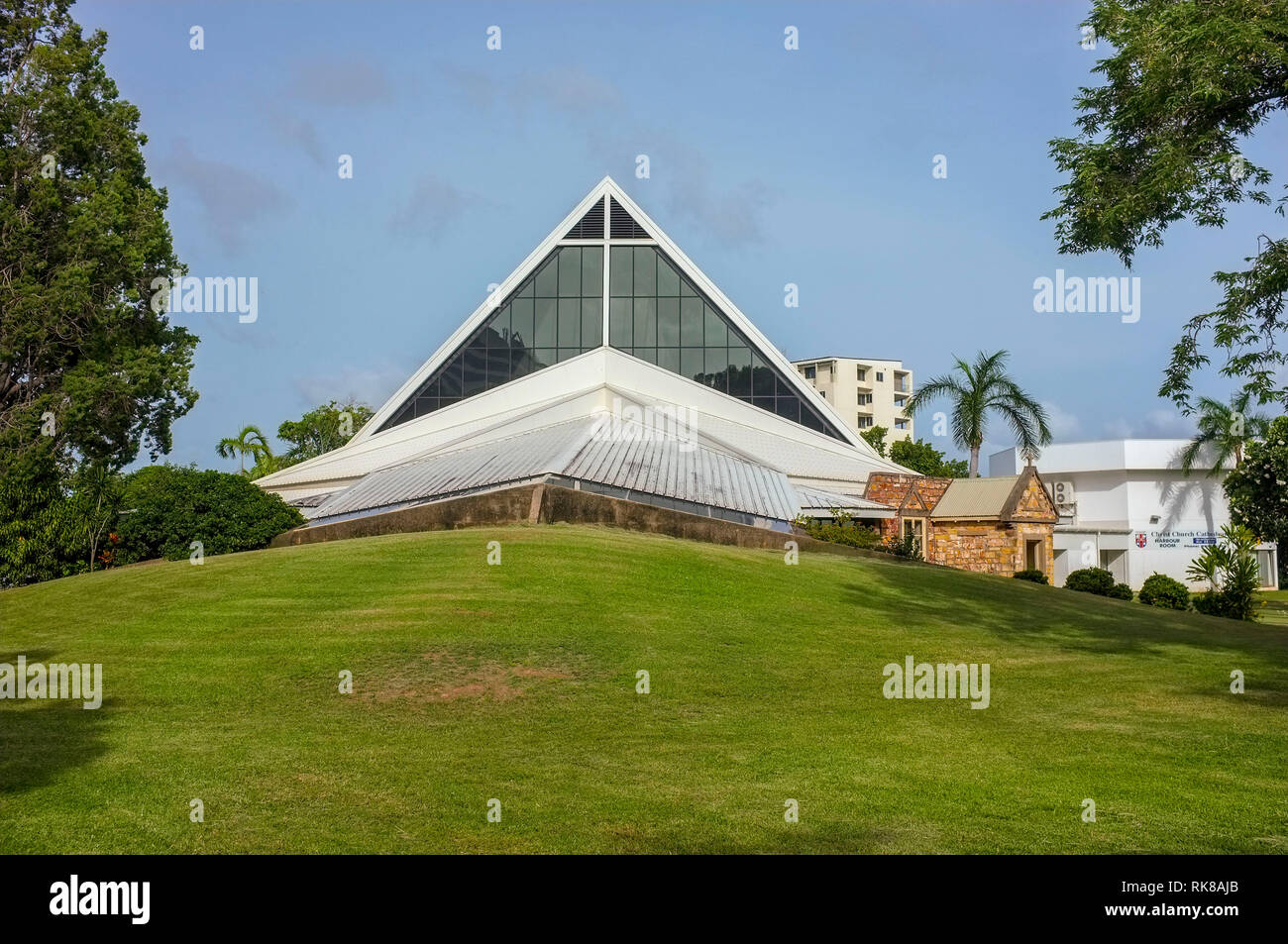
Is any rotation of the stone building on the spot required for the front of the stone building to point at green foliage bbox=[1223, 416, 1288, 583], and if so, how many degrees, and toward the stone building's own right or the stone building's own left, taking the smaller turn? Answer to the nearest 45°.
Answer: approximately 90° to the stone building's own left

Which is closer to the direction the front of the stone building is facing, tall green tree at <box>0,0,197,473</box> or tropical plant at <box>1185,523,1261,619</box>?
the tropical plant

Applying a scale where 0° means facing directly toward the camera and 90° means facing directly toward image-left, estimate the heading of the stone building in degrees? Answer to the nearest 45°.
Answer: approximately 315°

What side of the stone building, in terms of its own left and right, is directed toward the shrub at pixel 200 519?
right

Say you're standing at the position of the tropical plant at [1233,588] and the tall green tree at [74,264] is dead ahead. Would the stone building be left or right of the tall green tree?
right

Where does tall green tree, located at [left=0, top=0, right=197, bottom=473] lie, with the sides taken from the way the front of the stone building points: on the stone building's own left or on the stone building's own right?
on the stone building's own right
